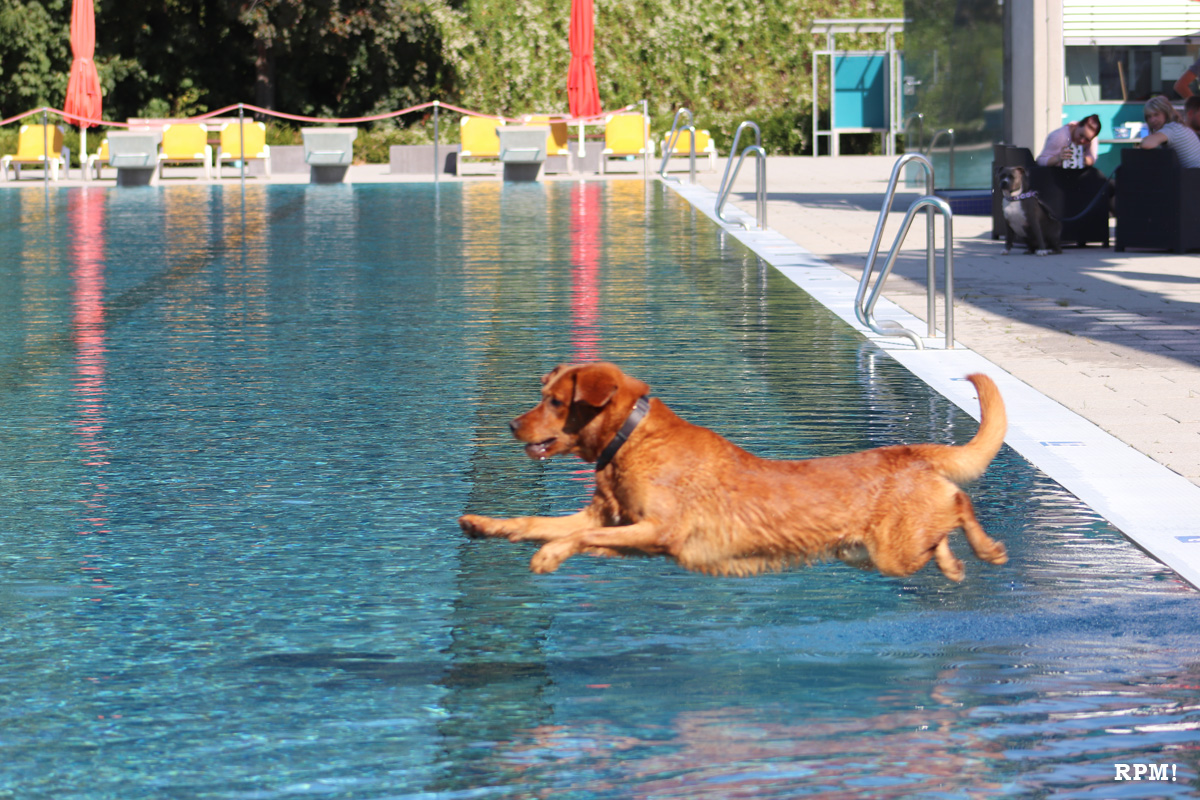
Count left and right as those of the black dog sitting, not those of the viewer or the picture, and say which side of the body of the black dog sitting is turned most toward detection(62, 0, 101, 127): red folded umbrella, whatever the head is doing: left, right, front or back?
right

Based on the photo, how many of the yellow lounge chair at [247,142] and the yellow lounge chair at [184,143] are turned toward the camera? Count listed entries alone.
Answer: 2

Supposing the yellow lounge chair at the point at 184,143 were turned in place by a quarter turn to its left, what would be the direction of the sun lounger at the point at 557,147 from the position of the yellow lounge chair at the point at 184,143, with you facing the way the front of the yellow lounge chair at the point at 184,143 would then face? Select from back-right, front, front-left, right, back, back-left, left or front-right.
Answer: front

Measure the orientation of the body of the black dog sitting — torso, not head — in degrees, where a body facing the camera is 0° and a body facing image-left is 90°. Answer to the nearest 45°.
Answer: approximately 45°

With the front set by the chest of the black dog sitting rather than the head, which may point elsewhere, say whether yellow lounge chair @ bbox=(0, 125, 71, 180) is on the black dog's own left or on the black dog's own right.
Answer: on the black dog's own right

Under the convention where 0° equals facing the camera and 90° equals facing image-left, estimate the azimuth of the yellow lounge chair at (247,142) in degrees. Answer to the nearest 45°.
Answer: approximately 0°

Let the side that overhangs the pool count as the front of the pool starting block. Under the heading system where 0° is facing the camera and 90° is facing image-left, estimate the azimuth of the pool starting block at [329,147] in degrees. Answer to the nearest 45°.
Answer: approximately 0°

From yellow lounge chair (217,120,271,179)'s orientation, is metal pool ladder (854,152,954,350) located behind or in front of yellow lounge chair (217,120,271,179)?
in front
